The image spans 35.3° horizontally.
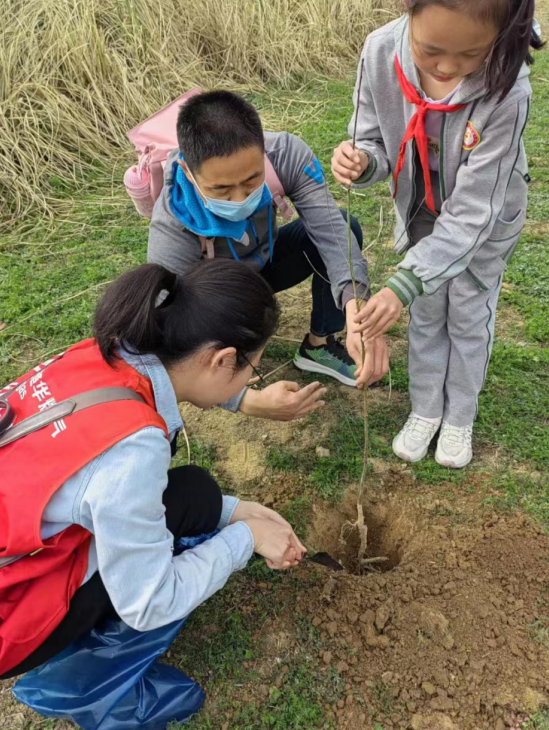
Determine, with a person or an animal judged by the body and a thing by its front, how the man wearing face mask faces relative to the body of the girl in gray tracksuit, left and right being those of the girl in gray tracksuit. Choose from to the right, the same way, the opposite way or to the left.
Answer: to the left

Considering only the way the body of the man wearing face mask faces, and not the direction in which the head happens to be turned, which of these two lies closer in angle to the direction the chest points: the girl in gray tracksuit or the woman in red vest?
the girl in gray tracksuit

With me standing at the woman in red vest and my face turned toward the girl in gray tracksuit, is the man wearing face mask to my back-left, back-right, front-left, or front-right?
front-left

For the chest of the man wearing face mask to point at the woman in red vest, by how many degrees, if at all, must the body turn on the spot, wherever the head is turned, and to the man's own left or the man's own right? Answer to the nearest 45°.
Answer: approximately 45° to the man's own right

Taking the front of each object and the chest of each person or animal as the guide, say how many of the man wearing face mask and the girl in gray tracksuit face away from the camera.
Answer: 0

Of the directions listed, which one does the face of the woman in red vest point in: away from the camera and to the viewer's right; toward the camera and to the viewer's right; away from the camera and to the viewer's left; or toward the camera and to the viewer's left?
away from the camera and to the viewer's right

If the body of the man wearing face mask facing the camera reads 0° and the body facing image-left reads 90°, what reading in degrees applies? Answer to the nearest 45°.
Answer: approximately 315°

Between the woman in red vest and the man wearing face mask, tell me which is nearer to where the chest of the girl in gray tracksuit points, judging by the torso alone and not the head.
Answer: the woman in red vest

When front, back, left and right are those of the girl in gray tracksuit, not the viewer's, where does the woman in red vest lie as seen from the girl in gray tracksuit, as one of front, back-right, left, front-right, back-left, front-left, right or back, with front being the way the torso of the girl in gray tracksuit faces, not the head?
front
